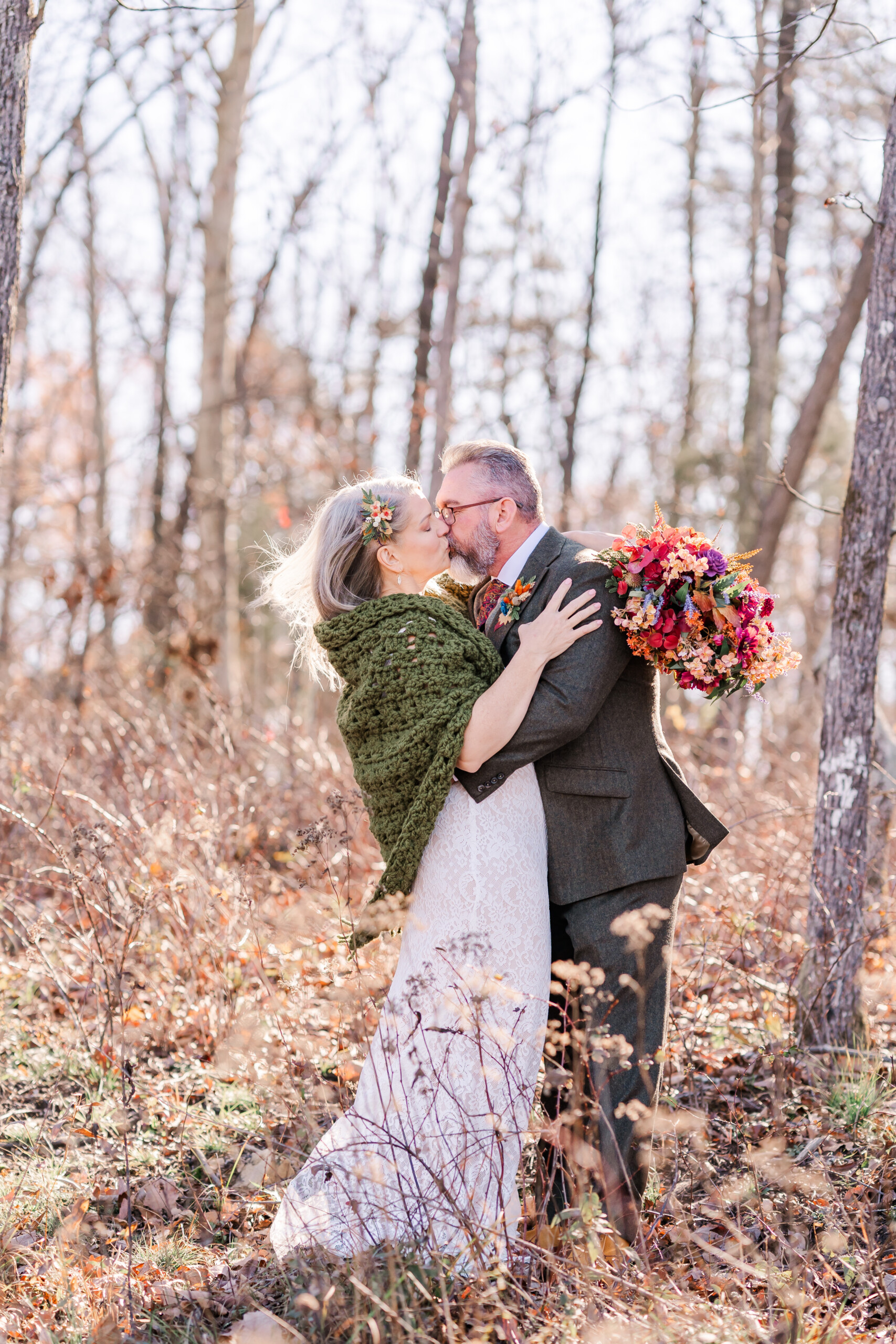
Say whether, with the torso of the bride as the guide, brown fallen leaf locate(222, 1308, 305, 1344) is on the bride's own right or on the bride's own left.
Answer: on the bride's own right

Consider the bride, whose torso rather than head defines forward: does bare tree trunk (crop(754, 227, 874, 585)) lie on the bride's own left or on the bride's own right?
on the bride's own left

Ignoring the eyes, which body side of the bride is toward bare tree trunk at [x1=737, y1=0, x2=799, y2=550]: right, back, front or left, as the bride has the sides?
left

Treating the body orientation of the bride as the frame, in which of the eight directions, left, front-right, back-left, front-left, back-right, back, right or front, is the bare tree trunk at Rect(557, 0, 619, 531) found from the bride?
left

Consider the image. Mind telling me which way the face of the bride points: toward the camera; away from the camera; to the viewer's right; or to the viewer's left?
to the viewer's right

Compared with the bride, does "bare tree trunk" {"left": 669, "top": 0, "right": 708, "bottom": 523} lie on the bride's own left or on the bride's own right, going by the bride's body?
on the bride's own left

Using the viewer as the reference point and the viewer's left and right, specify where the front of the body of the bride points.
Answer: facing to the right of the viewer

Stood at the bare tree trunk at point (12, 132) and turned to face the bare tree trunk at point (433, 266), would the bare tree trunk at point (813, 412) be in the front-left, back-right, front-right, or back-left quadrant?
front-right

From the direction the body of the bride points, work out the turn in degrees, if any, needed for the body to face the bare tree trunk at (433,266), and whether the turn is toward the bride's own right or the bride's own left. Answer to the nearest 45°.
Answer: approximately 90° to the bride's own left

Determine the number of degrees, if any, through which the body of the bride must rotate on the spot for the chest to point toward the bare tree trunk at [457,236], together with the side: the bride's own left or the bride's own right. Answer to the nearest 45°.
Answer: approximately 90° to the bride's own left
